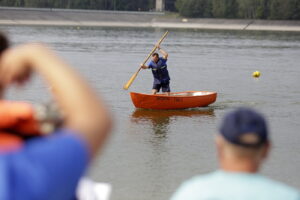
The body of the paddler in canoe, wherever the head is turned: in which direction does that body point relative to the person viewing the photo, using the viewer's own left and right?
facing the viewer and to the left of the viewer

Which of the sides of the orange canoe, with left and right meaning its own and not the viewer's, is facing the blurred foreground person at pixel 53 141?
left

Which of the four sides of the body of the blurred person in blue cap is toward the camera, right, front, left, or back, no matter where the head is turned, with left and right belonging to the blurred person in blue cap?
back

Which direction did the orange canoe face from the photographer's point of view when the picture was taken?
facing to the left of the viewer

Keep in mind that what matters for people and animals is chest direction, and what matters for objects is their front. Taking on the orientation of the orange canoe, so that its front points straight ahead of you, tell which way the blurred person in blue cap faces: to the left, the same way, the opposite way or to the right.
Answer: to the right

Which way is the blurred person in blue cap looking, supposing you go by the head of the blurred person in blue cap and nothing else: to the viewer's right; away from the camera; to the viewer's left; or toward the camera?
away from the camera

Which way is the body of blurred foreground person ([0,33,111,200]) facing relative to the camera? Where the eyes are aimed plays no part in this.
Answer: away from the camera

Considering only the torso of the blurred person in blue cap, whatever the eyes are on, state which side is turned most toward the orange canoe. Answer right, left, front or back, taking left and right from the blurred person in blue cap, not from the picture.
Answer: front
